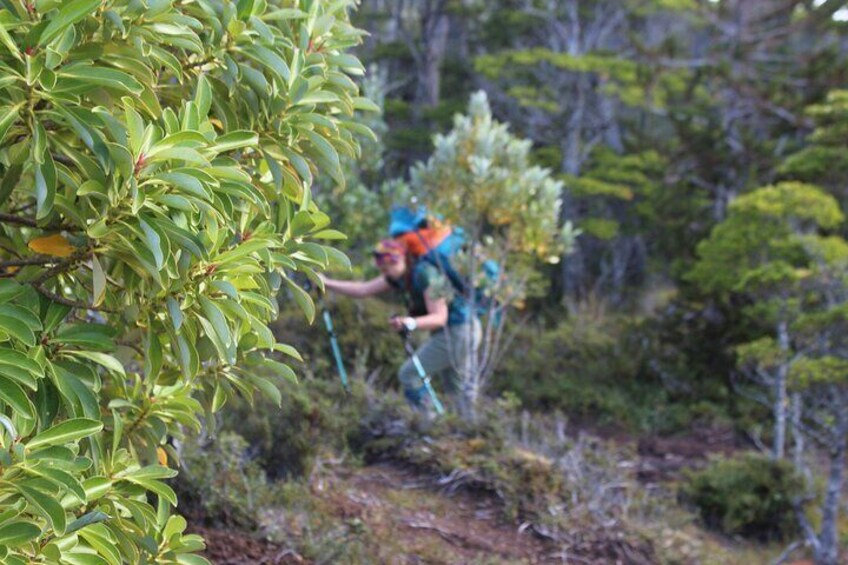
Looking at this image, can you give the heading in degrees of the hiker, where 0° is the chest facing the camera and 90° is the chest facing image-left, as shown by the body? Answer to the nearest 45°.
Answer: approximately 45°

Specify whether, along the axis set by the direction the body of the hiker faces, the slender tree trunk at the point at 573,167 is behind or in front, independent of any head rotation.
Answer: behind

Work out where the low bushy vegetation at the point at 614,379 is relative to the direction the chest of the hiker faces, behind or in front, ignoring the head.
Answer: behind

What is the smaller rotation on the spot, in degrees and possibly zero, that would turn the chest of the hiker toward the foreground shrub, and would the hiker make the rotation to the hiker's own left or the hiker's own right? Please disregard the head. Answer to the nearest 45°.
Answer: approximately 45° to the hiker's own left

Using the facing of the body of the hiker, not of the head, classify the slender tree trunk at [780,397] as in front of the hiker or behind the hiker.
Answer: behind

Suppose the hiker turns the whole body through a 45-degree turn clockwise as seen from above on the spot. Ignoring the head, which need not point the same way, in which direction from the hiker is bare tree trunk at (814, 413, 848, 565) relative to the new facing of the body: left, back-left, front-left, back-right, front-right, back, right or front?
back
